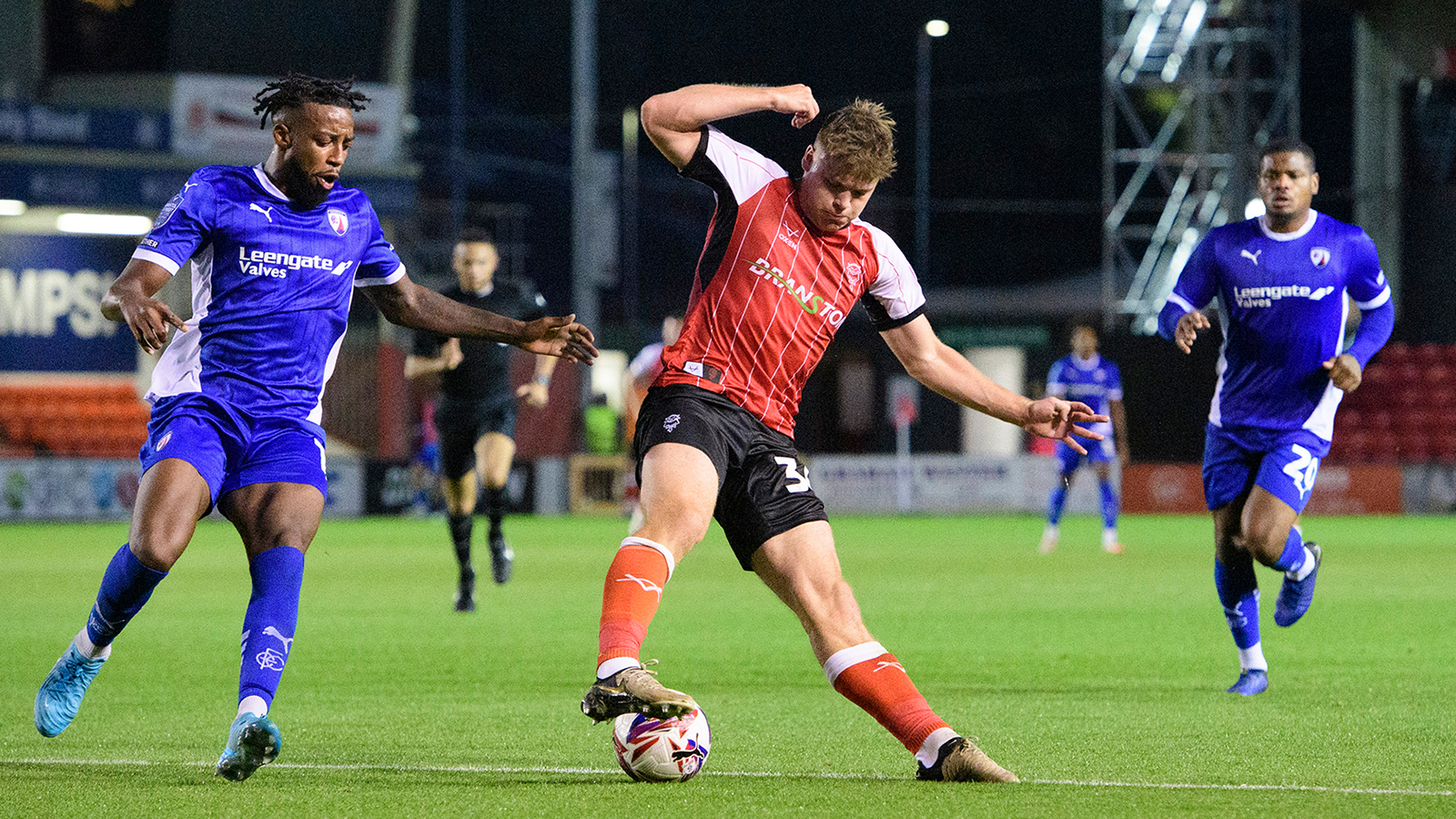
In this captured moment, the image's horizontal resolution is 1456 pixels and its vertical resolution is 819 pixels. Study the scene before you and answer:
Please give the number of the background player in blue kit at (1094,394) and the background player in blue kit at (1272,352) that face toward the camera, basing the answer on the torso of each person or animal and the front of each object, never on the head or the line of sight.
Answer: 2

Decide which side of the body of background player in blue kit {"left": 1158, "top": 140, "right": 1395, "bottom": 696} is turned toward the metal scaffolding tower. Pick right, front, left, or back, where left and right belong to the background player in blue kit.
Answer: back

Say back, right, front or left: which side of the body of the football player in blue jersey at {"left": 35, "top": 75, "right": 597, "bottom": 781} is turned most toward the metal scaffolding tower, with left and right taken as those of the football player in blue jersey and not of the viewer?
left

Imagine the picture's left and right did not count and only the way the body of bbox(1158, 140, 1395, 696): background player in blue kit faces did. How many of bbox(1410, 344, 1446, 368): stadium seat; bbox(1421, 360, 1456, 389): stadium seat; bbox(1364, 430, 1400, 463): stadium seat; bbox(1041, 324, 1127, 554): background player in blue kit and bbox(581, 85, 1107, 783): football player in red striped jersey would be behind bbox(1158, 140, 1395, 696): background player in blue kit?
4

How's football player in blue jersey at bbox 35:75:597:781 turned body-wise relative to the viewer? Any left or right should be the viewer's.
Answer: facing the viewer and to the right of the viewer

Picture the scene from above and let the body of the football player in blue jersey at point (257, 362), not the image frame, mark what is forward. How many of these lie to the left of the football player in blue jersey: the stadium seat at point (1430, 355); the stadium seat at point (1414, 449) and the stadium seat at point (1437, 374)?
3

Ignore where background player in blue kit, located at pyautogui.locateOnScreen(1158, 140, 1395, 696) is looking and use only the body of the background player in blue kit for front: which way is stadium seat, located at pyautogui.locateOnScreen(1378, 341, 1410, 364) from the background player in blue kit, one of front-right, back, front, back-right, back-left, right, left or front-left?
back

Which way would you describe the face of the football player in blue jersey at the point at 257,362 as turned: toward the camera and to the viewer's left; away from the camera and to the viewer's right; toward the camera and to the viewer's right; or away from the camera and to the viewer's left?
toward the camera and to the viewer's right

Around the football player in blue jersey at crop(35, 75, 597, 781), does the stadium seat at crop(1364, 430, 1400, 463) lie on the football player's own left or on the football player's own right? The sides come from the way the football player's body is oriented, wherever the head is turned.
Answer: on the football player's own left

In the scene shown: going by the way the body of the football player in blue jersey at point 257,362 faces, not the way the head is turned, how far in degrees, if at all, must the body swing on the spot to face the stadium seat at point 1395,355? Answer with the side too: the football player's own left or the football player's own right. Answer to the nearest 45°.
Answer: approximately 90° to the football player's own left
